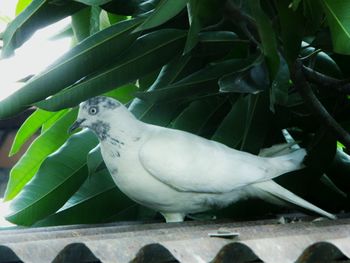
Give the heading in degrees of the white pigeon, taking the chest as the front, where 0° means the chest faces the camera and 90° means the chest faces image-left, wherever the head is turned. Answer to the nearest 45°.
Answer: approximately 90°
